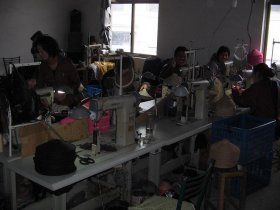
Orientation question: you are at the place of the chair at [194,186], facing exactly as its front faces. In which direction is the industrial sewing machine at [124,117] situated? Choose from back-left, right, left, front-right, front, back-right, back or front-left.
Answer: front

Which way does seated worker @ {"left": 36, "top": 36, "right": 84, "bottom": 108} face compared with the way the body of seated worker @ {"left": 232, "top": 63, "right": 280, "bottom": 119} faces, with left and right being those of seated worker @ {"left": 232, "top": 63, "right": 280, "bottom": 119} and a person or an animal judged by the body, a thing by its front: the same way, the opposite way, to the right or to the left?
to the left

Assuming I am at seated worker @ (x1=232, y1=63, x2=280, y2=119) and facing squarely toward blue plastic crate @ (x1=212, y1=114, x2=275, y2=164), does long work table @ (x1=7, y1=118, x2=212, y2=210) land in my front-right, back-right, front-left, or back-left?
front-right

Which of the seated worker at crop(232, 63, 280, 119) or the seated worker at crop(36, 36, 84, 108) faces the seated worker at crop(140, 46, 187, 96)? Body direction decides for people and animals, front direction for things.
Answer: the seated worker at crop(232, 63, 280, 119)

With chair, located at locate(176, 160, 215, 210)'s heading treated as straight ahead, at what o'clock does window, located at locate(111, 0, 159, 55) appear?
The window is roughly at 1 o'clock from the chair.

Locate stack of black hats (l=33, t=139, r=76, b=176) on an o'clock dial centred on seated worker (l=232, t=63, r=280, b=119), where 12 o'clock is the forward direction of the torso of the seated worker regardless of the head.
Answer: The stack of black hats is roughly at 10 o'clock from the seated worker.

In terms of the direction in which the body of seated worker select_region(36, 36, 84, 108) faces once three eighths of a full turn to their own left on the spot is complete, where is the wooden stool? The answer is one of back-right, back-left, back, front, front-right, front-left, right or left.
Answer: front-right

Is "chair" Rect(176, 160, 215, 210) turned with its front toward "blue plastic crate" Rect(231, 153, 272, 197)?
no

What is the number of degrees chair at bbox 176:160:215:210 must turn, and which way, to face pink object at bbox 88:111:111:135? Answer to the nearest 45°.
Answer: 0° — it already faces it

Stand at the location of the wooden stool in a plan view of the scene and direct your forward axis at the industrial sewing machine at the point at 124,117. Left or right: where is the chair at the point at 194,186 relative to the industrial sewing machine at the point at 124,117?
left

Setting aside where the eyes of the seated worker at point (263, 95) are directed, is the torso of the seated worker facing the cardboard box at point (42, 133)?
no

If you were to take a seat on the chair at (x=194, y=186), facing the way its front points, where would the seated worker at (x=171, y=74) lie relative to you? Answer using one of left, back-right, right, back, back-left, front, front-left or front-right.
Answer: front-right

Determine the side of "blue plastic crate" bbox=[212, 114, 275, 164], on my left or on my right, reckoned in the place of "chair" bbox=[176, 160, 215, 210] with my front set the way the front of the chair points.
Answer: on my right

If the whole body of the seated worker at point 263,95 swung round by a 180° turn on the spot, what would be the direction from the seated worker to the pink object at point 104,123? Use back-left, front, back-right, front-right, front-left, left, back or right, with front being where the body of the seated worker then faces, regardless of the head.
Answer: back-right

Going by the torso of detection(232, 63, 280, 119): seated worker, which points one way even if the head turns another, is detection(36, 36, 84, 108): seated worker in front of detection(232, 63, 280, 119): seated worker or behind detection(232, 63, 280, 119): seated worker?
in front

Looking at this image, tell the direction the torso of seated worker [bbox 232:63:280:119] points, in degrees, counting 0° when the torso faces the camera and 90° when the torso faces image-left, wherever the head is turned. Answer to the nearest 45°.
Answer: approximately 90°
